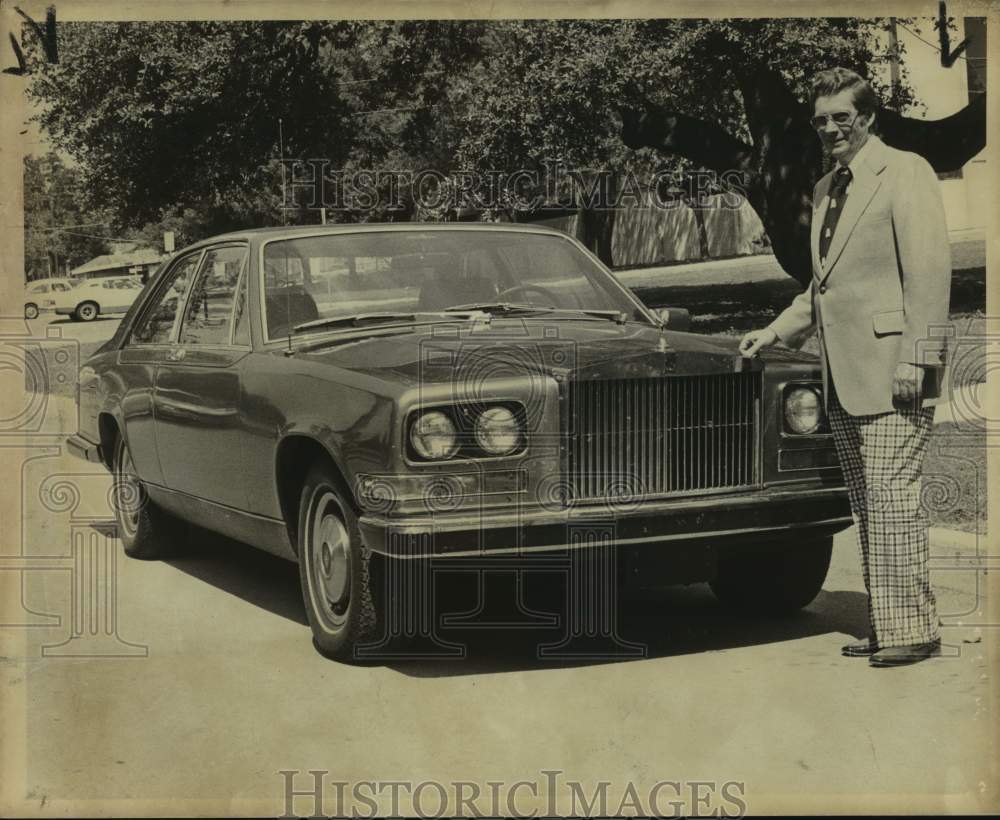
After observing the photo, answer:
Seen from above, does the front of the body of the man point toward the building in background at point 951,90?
no

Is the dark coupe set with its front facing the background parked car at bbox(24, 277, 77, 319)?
no

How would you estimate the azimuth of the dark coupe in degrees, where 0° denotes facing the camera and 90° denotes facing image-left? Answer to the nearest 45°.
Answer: approximately 315°

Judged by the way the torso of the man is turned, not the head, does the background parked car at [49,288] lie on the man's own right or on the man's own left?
on the man's own right

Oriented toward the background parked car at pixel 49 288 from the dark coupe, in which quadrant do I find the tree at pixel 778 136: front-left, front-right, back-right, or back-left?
front-right

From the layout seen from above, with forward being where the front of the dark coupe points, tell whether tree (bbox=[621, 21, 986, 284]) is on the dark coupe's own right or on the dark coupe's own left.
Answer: on the dark coupe's own left

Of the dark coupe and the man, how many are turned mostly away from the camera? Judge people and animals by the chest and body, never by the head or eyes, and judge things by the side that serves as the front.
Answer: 0

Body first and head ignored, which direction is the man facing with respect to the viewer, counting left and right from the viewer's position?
facing the viewer and to the left of the viewer

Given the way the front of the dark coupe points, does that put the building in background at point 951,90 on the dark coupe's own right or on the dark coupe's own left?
on the dark coupe's own left

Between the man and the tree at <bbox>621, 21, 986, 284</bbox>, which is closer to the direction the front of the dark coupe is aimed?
the man

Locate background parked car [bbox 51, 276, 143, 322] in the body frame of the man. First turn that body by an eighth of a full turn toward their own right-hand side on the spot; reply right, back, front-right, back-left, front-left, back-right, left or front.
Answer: front-right

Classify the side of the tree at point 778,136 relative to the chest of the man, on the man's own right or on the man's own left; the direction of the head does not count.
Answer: on the man's own right
